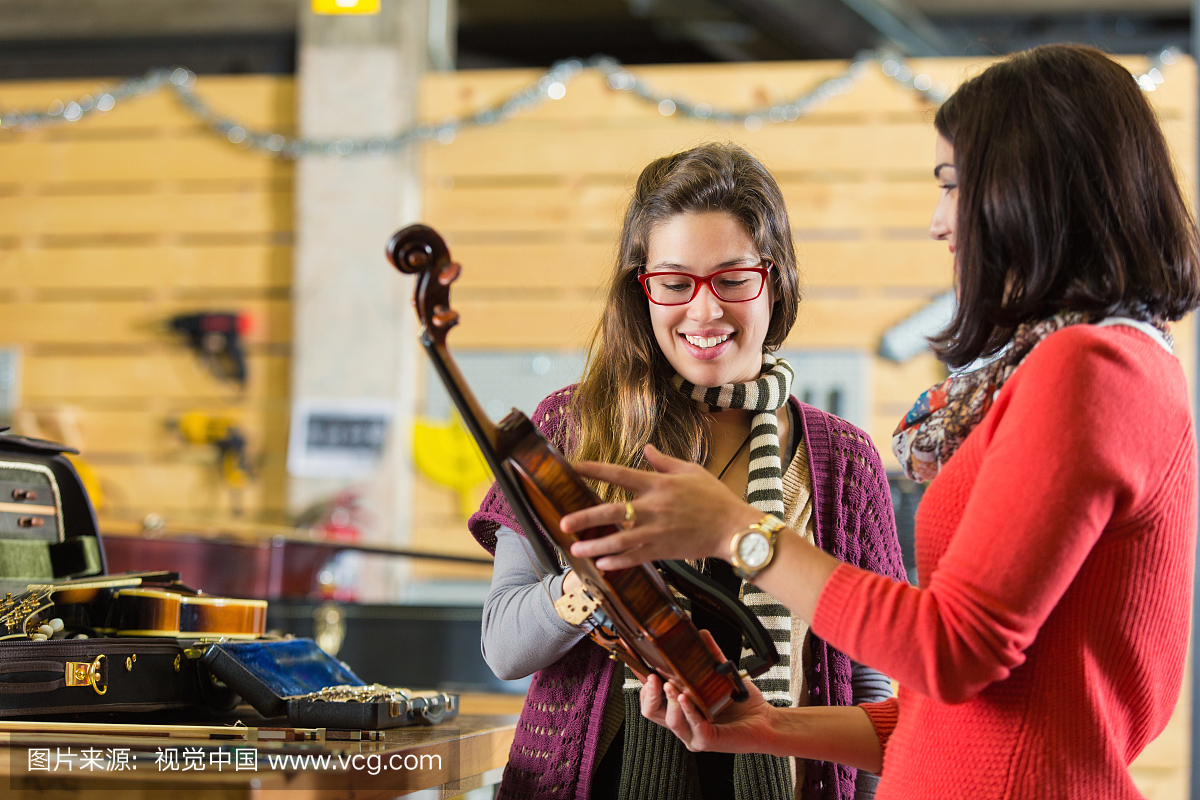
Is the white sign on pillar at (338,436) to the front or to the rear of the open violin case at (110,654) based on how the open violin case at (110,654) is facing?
to the rear

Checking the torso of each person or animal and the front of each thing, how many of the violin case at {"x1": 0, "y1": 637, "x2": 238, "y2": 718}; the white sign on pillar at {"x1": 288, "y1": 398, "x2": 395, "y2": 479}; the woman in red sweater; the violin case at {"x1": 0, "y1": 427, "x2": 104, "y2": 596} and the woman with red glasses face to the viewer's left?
1

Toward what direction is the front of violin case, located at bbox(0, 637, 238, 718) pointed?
toward the camera

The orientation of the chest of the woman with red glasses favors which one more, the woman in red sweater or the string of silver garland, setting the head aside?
the woman in red sweater

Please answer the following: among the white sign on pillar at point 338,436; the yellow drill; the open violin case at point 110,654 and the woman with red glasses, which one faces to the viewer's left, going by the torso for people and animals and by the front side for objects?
the yellow drill

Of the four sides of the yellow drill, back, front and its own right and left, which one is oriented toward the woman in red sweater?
left

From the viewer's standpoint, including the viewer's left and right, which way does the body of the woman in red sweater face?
facing to the left of the viewer

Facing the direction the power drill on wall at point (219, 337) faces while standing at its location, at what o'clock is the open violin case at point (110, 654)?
The open violin case is roughly at 9 o'clock from the power drill on wall.

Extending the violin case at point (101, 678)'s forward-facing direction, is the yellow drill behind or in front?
behind

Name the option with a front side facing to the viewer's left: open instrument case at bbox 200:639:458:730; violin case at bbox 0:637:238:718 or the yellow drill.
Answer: the yellow drill

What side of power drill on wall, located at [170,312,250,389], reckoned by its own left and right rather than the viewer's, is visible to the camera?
left

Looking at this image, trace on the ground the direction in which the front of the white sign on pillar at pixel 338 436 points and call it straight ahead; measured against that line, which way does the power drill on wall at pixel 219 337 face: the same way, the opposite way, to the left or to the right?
to the right

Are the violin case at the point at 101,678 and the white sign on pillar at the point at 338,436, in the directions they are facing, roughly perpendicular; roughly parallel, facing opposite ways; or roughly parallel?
roughly parallel

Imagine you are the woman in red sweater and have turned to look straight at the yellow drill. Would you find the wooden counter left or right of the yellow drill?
left

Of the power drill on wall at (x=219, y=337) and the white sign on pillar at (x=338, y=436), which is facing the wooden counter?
the white sign on pillar

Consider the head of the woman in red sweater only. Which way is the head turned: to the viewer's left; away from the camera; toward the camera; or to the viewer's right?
to the viewer's left
